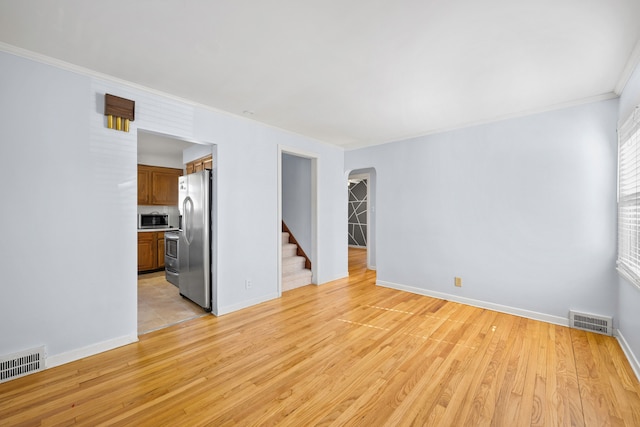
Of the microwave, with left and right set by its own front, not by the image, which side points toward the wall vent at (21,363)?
front

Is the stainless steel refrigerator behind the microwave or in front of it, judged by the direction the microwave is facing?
in front

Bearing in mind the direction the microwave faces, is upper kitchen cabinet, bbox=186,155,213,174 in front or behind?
in front

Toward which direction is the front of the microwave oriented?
toward the camera

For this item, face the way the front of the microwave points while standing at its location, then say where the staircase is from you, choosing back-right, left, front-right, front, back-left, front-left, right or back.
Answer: front-left
